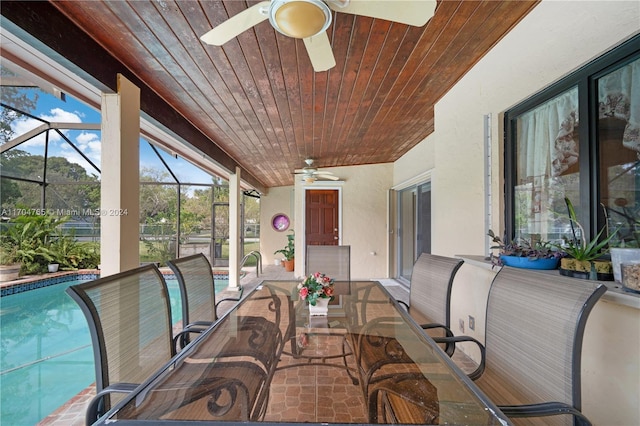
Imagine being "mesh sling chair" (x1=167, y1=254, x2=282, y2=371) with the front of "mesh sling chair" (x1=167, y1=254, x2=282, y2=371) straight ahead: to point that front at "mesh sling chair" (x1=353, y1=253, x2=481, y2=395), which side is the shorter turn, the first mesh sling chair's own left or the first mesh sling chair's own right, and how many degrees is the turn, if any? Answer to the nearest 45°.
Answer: approximately 45° to the first mesh sling chair's own left

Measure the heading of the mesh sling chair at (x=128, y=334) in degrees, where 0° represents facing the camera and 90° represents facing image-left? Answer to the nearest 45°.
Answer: approximately 315°

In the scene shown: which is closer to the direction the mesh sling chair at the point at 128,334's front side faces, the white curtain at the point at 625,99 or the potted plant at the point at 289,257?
the white curtain

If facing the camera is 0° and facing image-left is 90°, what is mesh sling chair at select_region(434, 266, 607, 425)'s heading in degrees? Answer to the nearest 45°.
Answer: approximately 45°

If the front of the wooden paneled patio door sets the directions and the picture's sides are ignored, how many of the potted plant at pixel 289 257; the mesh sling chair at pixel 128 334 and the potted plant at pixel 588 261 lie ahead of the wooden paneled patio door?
2
